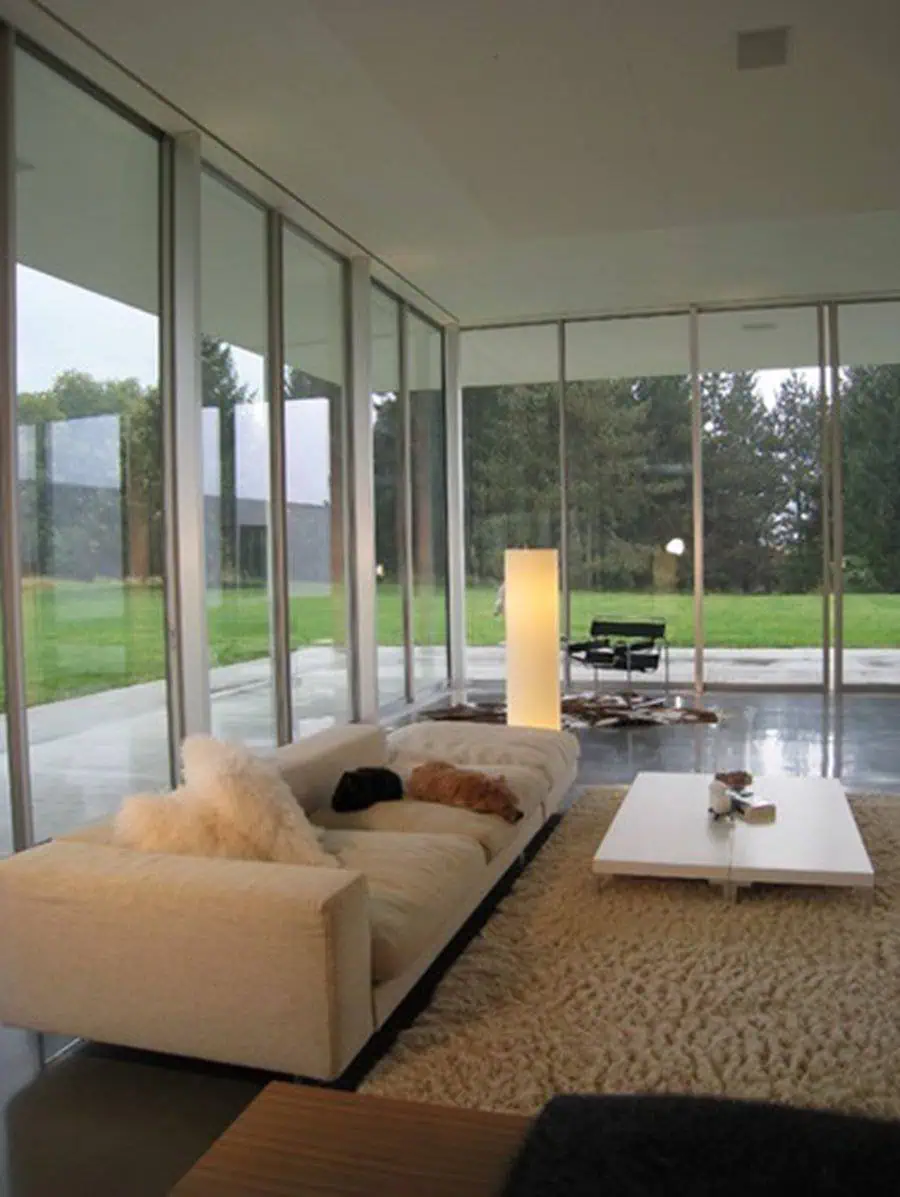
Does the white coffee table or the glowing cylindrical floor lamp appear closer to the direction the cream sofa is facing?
the white coffee table

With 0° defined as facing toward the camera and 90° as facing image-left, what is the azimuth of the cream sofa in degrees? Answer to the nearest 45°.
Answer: approximately 315°

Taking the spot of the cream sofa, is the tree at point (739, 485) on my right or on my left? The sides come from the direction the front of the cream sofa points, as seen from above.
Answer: on my left

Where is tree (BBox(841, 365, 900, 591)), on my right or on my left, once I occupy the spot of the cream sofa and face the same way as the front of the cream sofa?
on my left

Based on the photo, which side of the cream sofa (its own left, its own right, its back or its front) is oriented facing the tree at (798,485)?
left
